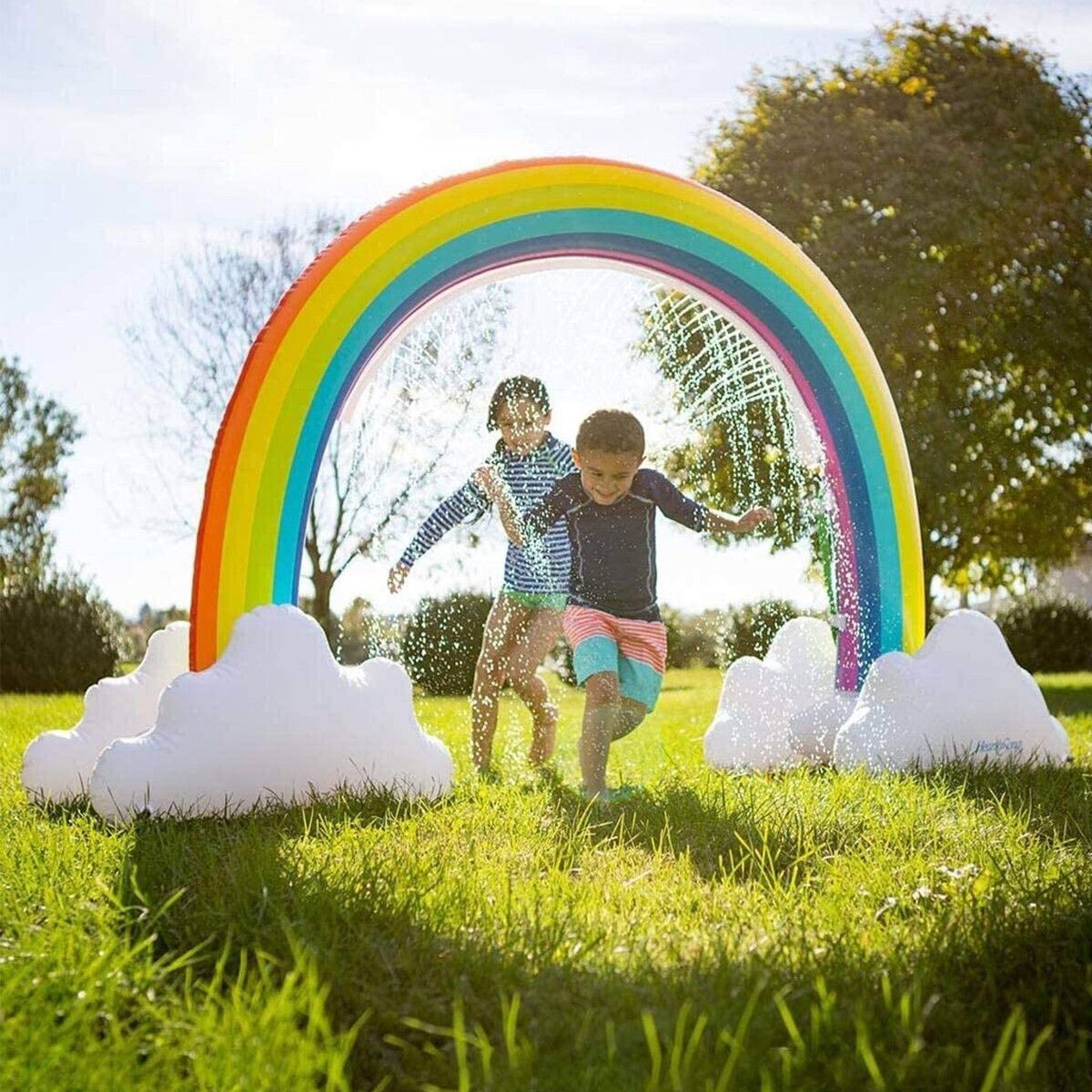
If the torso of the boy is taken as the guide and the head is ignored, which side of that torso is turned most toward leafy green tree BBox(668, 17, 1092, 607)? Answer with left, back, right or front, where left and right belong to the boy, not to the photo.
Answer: back

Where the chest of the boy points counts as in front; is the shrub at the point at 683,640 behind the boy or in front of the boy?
behind

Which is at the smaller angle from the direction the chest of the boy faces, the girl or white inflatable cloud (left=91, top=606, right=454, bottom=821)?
the white inflatable cloud

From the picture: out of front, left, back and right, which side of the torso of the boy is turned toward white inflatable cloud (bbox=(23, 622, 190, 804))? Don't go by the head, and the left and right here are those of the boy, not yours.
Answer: right

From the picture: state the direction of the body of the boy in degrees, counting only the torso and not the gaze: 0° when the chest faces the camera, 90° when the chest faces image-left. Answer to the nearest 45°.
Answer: approximately 0°

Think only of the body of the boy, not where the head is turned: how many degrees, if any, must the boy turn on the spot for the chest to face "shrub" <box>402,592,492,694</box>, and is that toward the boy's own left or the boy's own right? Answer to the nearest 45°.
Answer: approximately 180°

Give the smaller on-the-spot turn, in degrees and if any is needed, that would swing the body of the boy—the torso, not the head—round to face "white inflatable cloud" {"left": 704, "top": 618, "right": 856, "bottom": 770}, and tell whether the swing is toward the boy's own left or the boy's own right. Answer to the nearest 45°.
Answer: approximately 135° to the boy's own left

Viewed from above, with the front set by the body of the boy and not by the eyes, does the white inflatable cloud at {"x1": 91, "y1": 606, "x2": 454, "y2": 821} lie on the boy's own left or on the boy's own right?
on the boy's own right
